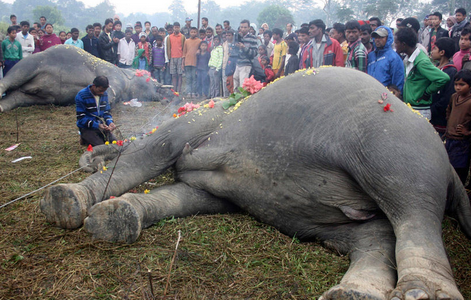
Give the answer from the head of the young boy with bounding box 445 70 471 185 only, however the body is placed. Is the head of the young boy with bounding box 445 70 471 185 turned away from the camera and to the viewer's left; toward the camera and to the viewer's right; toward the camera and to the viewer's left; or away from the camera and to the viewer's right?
toward the camera and to the viewer's left

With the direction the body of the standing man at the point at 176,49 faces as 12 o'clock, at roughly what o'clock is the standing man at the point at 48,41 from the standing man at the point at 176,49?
the standing man at the point at 48,41 is roughly at 3 o'clock from the standing man at the point at 176,49.

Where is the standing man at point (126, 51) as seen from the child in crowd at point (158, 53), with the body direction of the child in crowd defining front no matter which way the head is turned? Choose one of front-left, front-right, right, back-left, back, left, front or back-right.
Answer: right

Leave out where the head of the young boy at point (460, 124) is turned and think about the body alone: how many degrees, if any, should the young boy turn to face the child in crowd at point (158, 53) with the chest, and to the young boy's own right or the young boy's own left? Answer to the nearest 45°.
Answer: approximately 90° to the young boy's own right

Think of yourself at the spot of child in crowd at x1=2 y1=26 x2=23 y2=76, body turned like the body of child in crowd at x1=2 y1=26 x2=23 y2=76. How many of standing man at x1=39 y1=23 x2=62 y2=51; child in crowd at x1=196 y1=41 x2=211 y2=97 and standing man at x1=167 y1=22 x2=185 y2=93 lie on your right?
0

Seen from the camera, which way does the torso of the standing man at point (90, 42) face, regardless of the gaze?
toward the camera

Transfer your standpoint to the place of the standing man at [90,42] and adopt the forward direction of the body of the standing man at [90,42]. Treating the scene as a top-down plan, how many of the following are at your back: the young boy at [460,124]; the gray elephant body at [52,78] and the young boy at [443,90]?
0

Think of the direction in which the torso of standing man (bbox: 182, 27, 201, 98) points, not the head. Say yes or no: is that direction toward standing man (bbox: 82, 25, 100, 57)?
no

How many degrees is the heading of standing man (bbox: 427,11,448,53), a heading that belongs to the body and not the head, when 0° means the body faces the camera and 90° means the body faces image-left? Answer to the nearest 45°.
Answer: approximately 45°

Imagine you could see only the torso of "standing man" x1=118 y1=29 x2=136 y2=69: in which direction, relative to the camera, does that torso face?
toward the camera

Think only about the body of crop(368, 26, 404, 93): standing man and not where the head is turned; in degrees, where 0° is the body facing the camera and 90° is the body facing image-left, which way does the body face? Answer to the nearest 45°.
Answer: approximately 45°
